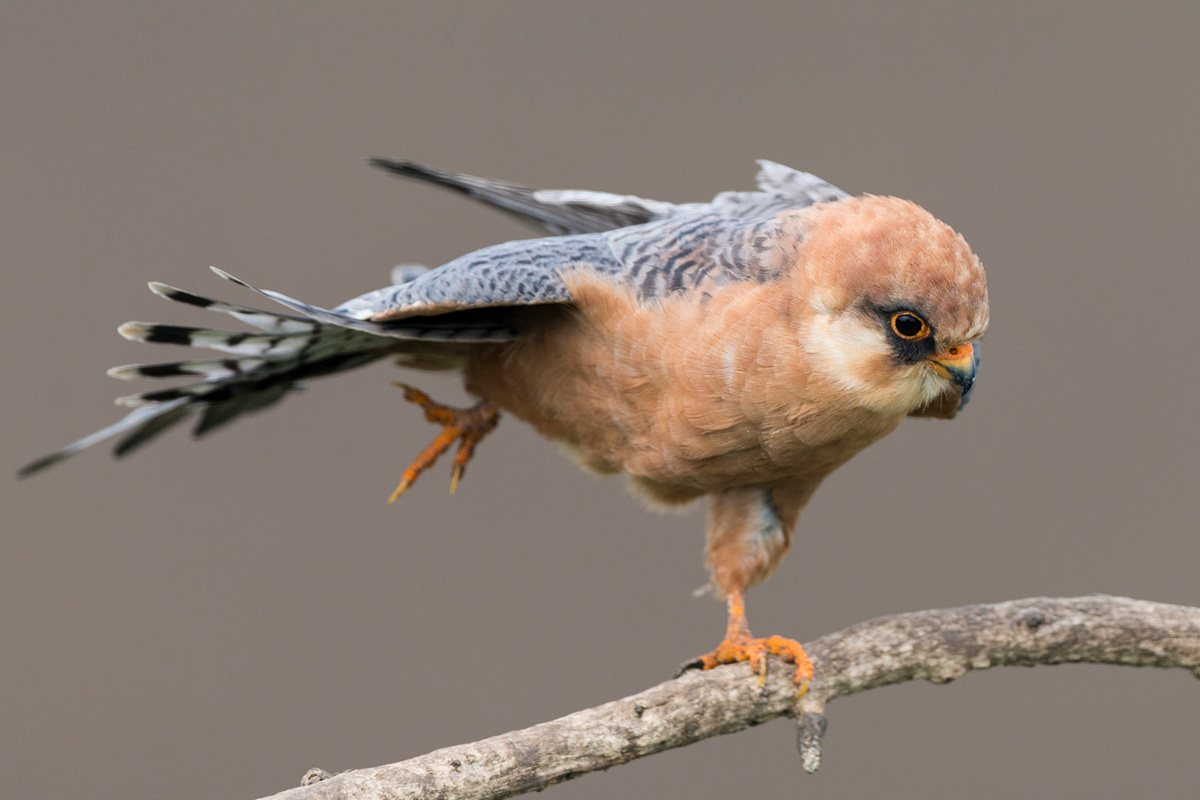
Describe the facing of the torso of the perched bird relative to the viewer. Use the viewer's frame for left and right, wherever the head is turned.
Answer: facing to the right of the viewer
